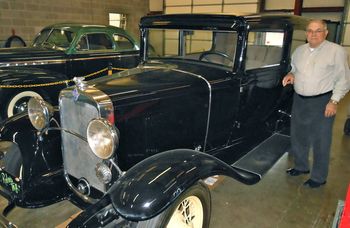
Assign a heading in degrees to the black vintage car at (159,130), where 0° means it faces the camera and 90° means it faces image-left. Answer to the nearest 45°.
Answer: approximately 45°

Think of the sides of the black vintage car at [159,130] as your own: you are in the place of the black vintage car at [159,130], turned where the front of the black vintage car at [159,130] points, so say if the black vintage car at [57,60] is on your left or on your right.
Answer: on your right
